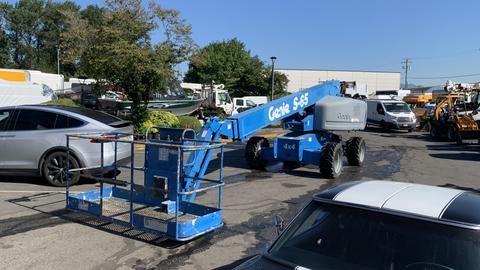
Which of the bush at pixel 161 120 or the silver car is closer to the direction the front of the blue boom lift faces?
the silver car

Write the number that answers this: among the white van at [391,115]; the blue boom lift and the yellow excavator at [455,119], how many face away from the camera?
0

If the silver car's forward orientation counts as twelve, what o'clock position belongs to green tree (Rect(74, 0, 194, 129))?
The green tree is roughly at 2 o'clock from the silver car.

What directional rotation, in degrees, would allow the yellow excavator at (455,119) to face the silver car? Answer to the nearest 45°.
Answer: approximately 45° to its right

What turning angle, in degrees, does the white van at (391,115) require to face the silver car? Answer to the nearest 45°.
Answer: approximately 45° to its right

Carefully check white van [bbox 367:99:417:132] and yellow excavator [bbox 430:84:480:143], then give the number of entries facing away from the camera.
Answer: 0

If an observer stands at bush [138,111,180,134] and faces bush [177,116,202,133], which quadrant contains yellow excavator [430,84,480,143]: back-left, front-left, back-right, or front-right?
front-right

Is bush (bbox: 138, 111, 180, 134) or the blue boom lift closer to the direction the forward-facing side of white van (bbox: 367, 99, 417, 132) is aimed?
the blue boom lift

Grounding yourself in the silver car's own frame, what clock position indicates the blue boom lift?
The blue boom lift is roughly at 6 o'clock from the silver car.

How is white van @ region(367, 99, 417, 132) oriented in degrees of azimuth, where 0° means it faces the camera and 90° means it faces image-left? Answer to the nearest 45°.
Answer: approximately 315°

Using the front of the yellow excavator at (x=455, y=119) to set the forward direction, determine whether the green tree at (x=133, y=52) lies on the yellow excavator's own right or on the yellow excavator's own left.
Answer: on the yellow excavator's own right

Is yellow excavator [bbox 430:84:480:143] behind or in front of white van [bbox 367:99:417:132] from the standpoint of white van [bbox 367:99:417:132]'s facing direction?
in front
